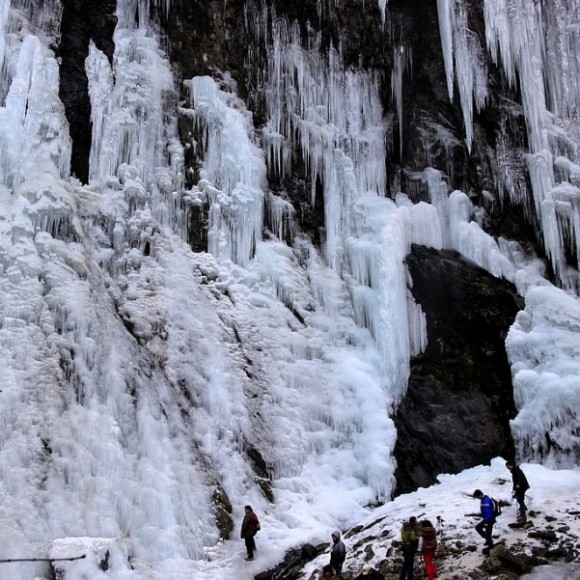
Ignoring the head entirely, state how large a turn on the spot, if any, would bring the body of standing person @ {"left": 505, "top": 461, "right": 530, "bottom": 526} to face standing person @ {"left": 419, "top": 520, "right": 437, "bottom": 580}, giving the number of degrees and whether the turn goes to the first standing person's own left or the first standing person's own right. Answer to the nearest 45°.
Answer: approximately 45° to the first standing person's own left

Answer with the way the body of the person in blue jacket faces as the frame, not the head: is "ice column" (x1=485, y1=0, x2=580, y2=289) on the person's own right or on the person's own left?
on the person's own right

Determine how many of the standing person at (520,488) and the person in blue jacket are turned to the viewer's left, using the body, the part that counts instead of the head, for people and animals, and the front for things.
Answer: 2

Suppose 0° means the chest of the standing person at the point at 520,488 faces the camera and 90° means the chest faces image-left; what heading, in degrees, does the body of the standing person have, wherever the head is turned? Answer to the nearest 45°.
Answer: approximately 90°

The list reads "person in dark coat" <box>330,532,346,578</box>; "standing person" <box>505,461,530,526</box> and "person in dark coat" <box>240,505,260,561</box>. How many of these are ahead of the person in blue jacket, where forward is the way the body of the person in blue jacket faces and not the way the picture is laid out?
2

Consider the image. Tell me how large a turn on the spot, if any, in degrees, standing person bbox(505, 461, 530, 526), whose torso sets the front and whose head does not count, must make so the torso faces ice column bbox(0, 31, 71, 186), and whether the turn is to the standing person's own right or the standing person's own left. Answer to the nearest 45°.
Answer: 0° — they already face it

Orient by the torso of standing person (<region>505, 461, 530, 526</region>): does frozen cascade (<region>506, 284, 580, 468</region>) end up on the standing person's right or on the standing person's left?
on the standing person's right

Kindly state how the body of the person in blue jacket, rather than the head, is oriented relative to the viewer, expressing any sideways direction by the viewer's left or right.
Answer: facing to the left of the viewer
